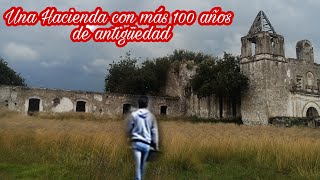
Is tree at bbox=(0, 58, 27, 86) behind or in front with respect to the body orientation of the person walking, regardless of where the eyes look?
in front

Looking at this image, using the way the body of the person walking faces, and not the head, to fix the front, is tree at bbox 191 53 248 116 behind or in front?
in front

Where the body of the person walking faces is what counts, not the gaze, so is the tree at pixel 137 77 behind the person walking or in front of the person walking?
in front

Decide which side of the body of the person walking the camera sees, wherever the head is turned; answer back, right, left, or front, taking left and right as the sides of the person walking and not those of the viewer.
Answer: back
